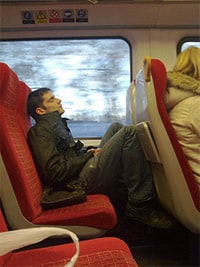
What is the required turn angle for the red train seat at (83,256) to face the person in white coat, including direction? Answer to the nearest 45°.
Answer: approximately 45° to its left

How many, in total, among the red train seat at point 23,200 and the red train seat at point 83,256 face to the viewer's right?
2

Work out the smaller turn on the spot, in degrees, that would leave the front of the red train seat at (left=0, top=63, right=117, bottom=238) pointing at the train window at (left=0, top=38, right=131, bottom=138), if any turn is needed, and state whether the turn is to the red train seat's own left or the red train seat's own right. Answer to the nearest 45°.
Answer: approximately 90° to the red train seat's own left

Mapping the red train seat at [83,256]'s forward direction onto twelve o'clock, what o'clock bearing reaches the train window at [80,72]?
The train window is roughly at 9 o'clock from the red train seat.

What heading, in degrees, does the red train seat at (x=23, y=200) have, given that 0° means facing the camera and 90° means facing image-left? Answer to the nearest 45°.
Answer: approximately 270°

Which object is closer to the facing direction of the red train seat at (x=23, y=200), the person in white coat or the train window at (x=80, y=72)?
the person in white coat

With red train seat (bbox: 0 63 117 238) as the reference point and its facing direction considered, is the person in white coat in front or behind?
in front

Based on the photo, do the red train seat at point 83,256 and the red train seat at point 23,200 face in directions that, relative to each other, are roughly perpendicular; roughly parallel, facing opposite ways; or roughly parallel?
roughly parallel

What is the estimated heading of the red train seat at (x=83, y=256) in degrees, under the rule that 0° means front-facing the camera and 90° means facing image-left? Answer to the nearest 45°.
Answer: approximately 270°

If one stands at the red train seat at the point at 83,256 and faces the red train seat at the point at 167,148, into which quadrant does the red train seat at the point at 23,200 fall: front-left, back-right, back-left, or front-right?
front-left
